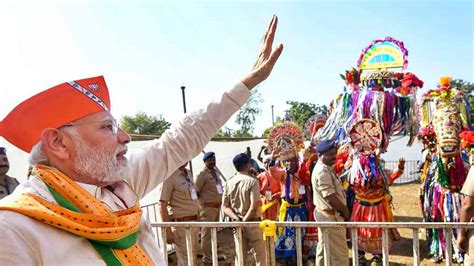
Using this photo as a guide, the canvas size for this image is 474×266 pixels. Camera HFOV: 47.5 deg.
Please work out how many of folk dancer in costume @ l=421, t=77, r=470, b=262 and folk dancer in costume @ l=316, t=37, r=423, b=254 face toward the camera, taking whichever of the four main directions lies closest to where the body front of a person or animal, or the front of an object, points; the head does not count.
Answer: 2

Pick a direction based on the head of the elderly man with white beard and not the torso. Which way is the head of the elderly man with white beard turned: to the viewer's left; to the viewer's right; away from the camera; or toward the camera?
to the viewer's right

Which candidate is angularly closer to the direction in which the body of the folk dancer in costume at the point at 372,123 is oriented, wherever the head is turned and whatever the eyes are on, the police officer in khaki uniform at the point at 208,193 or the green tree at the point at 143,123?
the police officer in khaki uniform

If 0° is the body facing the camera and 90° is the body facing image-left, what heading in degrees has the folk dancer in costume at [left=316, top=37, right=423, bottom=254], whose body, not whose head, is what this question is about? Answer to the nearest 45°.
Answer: approximately 0°

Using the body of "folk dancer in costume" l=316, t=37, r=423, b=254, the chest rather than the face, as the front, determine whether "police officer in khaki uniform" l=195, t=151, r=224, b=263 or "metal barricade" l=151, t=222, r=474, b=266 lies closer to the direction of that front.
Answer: the metal barricade

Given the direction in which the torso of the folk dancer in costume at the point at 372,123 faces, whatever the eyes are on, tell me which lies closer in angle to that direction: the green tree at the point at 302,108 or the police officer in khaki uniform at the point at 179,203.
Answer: the police officer in khaki uniform

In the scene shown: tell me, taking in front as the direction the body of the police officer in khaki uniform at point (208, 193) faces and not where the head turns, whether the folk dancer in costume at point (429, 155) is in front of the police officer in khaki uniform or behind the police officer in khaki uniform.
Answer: in front

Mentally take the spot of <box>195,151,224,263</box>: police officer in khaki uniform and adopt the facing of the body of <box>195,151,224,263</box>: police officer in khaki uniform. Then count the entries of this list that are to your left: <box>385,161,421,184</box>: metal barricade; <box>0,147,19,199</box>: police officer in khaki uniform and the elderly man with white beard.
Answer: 1

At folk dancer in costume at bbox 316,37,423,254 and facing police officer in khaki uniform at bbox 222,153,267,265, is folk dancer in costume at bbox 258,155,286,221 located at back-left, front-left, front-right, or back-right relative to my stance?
front-right

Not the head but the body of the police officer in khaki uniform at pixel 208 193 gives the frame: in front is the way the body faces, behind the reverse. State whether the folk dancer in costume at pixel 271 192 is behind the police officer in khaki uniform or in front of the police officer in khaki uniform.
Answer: in front

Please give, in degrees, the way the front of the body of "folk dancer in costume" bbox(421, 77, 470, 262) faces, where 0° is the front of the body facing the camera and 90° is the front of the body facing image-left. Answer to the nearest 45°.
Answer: approximately 0°

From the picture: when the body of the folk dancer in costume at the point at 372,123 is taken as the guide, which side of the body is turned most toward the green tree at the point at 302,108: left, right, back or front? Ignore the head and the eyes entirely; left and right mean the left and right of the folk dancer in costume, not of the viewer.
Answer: back
